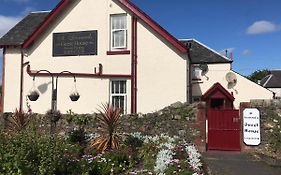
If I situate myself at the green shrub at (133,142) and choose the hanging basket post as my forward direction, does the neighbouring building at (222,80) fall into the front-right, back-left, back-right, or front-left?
front-right

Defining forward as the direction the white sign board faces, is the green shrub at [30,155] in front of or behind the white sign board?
in front

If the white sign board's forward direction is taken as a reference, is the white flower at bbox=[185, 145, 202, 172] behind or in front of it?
in front

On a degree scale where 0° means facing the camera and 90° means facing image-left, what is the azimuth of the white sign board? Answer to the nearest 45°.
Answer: approximately 0°

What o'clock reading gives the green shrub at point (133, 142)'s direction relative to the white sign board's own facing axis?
The green shrub is roughly at 2 o'clock from the white sign board.

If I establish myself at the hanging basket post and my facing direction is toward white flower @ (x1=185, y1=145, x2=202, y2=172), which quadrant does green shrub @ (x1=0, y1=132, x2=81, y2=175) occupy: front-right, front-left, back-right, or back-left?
front-right

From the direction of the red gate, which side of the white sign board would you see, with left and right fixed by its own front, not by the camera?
right

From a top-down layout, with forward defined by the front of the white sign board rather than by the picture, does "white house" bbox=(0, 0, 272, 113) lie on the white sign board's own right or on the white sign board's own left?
on the white sign board's own right

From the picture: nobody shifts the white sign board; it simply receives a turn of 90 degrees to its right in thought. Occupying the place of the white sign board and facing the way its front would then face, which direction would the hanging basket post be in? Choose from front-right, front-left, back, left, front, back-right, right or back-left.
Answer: front

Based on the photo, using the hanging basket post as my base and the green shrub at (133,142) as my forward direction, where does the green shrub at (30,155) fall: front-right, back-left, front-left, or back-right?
front-right

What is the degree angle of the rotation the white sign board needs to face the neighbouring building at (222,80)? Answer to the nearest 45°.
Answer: approximately 180°
